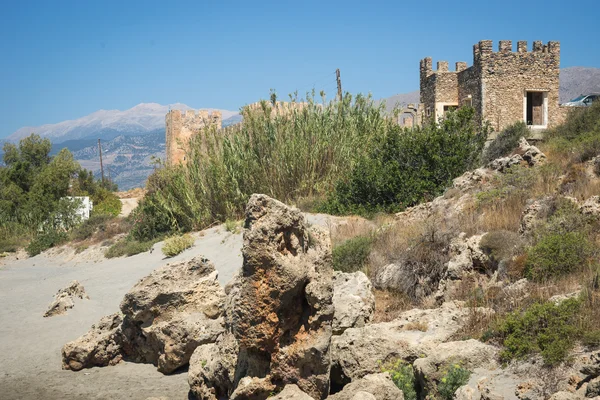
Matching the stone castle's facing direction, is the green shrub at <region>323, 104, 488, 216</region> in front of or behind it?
in front

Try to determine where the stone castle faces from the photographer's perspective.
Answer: facing the viewer

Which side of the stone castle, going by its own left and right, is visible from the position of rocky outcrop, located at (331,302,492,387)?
front

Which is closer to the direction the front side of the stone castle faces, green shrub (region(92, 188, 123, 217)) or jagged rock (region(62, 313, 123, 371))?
the jagged rock

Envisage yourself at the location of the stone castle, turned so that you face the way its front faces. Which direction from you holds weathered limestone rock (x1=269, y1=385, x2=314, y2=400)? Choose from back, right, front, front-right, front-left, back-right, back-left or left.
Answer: front

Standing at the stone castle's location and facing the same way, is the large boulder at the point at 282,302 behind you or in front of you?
in front

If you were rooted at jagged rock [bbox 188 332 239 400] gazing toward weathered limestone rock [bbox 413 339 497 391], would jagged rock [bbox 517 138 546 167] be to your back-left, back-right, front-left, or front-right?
front-left

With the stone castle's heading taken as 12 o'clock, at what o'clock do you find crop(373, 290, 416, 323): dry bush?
The dry bush is roughly at 12 o'clock from the stone castle.

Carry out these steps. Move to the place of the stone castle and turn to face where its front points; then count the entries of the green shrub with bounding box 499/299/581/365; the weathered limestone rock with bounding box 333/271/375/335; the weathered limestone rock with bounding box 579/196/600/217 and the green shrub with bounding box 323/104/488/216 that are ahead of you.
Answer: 4

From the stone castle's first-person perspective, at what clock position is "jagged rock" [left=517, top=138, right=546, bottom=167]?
The jagged rock is roughly at 12 o'clock from the stone castle.

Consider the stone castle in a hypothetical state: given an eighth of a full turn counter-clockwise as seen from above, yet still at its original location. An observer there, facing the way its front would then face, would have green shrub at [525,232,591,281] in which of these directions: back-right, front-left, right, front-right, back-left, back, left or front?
front-right

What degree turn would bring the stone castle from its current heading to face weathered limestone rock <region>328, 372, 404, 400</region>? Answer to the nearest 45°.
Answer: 0° — it already faces it

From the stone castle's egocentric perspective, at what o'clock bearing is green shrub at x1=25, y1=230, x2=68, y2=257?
The green shrub is roughly at 2 o'clock from the stone castle.

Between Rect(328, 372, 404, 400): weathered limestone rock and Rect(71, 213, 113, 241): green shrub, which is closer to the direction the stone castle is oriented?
the weathered limestone rock

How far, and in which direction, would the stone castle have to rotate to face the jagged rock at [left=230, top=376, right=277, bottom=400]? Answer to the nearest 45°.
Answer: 0° — it already faces it

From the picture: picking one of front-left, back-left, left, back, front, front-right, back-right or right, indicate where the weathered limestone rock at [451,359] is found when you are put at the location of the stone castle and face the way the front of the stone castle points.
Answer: front

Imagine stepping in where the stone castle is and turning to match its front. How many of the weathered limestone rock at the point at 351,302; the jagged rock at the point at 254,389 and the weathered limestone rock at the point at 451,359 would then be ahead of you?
3

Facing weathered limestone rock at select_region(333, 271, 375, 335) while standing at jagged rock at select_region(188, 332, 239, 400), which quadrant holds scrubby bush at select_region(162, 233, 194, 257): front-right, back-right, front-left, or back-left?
front-left

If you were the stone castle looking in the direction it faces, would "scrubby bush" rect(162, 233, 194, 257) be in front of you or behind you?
in front
